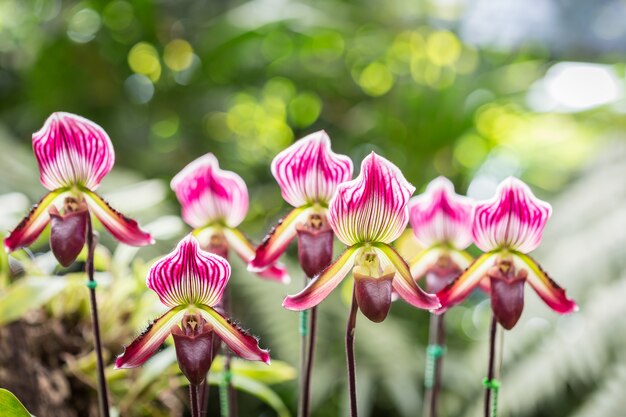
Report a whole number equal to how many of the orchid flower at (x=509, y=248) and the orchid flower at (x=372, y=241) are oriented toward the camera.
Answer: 2

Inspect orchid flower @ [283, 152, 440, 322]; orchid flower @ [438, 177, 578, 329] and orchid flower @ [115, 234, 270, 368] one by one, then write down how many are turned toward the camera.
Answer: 3

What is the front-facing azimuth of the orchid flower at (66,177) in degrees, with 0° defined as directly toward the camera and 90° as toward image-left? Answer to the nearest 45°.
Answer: approximately 0°
